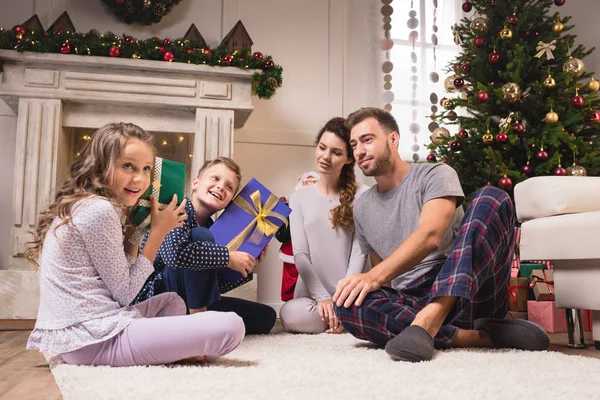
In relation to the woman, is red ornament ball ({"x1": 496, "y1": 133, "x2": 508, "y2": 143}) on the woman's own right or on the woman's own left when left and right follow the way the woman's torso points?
on the woman's own left

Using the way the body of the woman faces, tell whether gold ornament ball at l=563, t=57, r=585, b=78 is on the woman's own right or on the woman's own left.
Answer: on the woman's own left

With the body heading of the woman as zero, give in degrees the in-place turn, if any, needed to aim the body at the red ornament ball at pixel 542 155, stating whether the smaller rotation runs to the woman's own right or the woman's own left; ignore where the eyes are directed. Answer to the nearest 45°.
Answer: approximately 135° to the woman's own left

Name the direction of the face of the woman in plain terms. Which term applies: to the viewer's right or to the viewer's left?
to the viewer's left

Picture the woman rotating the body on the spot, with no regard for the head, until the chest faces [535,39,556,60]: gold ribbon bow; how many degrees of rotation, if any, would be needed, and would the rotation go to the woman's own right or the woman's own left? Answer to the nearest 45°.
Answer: approximately 135° to the woman's own left

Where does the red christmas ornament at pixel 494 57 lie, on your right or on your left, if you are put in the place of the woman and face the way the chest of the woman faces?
on your left

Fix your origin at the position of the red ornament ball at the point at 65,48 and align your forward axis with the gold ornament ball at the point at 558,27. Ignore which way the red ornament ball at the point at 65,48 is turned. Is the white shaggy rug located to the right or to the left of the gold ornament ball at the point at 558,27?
right

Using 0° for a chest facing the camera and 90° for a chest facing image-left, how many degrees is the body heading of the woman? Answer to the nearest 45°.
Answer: approximately 0°

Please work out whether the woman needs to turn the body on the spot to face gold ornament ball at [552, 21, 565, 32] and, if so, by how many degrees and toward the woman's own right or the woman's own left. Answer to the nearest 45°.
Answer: approximately 135° to the woman's own left

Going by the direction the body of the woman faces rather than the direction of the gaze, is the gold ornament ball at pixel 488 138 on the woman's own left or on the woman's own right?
on the woman's own left

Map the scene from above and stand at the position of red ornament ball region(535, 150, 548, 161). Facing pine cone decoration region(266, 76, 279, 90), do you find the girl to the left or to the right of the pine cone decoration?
left

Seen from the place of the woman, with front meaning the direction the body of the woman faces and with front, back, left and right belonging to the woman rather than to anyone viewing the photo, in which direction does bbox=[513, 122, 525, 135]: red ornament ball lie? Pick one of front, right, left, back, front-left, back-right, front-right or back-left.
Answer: back-left
